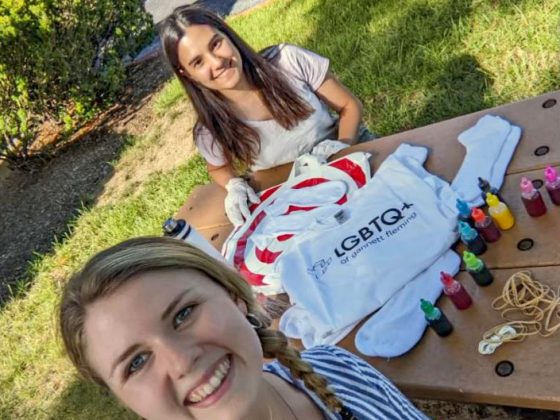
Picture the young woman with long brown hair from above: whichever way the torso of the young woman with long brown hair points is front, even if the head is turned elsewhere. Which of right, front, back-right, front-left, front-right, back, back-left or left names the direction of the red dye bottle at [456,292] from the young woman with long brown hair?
front

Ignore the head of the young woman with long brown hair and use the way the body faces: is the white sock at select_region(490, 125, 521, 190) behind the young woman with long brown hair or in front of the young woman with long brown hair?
in front

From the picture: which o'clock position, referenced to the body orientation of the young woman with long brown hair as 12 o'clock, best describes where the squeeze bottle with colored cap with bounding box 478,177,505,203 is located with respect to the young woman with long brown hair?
The squeeze bottle with colored cap is roughly at 11 o'clock from the young woman with long brown hair.

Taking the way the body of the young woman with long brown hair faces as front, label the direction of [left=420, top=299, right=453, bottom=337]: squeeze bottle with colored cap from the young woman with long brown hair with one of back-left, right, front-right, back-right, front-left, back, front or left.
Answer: front

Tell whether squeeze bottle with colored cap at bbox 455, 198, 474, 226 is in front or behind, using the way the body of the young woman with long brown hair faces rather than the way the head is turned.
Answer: in front

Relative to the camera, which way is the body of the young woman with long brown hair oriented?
toward the camera

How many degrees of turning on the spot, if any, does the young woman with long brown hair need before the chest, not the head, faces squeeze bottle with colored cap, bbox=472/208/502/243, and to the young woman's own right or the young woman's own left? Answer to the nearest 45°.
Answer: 0° — they already face it

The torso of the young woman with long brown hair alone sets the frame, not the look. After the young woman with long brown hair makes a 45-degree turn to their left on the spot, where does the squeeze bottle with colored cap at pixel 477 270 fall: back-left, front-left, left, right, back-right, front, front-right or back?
front-right
